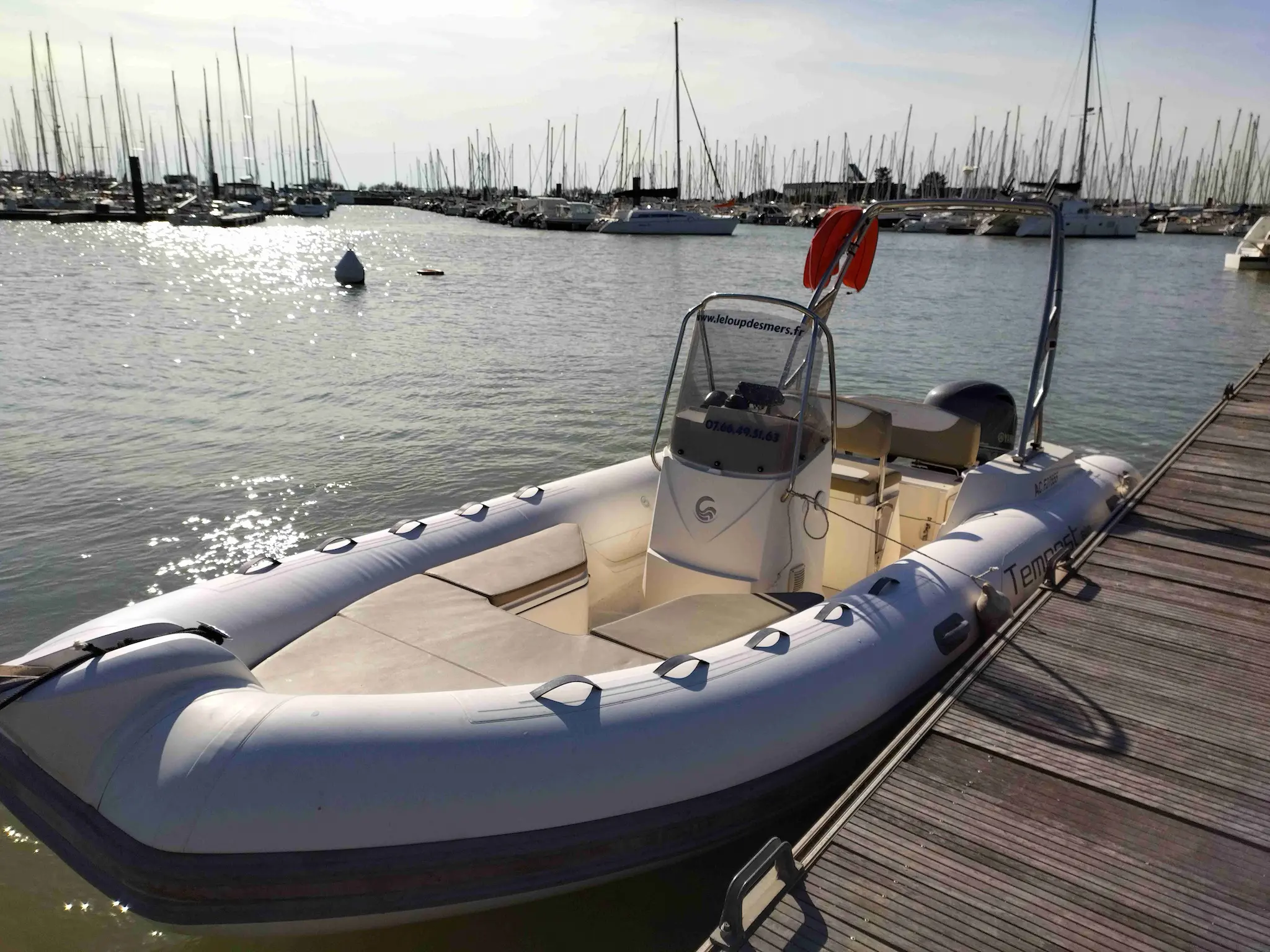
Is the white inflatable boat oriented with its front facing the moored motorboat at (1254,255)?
no

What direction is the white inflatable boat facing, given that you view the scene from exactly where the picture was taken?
facing the viewer and to the left of the viewer
